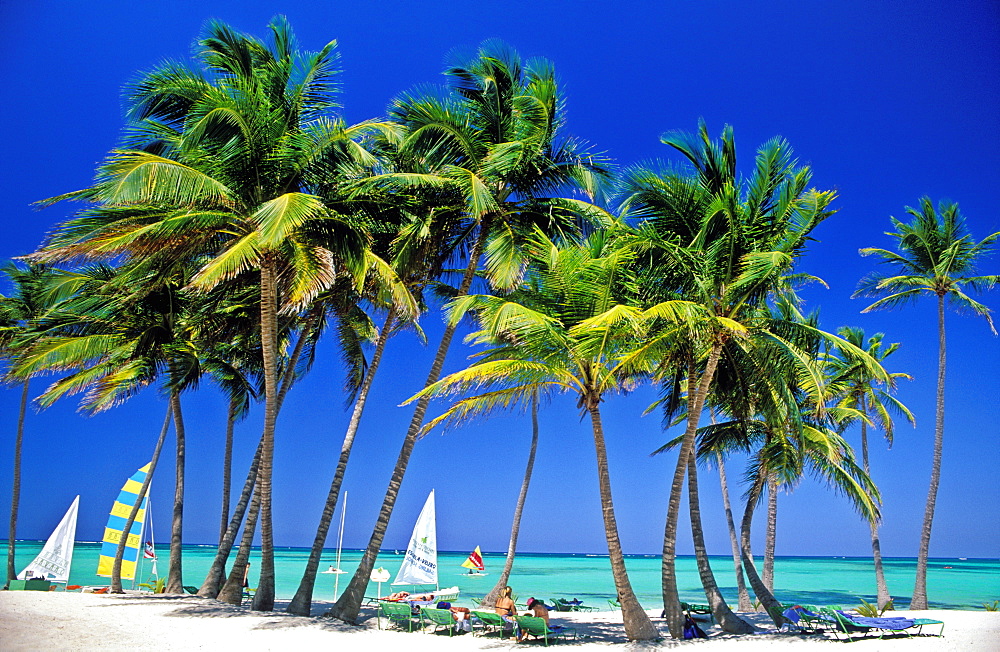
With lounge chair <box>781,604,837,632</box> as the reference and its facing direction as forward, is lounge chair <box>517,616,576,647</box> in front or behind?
behind

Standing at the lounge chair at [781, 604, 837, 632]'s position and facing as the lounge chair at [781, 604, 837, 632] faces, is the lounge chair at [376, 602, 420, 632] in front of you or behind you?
behind

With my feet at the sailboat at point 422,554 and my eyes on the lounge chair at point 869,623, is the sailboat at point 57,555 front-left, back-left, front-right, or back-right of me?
back-right
